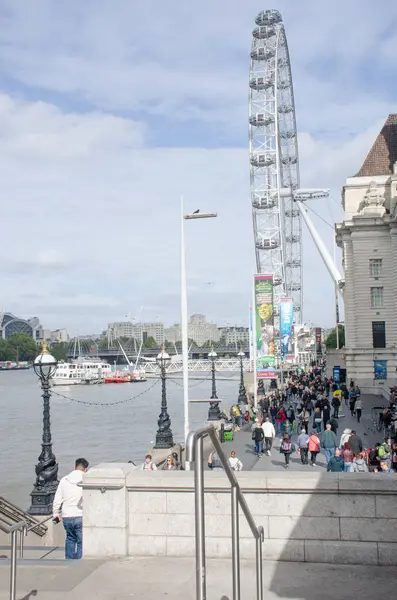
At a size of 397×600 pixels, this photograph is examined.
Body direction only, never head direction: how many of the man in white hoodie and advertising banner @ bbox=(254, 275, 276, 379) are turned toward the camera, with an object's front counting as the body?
1

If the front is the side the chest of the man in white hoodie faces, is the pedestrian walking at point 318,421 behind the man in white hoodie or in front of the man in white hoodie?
in front

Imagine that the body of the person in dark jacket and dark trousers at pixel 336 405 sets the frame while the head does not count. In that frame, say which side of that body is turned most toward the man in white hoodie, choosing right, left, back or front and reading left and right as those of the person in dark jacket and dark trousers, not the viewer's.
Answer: back

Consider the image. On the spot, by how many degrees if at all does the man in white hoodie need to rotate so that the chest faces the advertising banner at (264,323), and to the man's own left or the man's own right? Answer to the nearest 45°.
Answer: approximately 45° to the man's own left

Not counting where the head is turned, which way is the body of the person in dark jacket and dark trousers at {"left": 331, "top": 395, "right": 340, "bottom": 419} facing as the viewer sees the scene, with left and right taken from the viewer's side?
facing away from the viewer

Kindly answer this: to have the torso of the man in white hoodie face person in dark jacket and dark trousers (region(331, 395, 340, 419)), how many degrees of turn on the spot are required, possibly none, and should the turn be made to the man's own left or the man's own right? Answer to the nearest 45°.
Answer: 0° — they already face them
